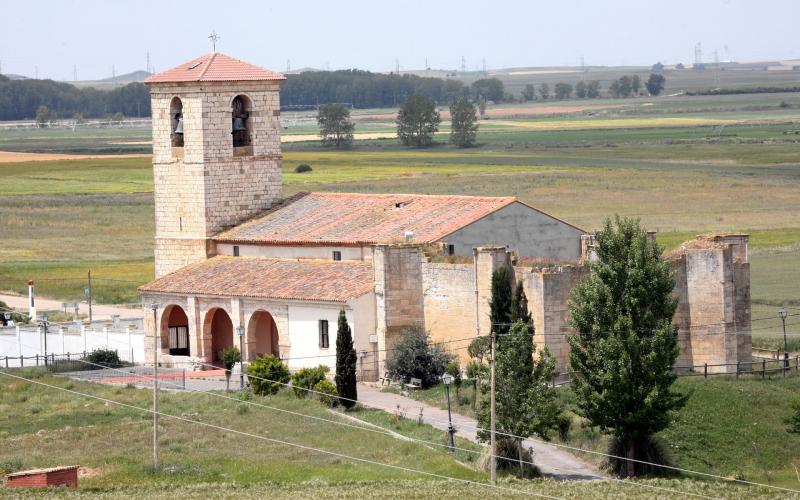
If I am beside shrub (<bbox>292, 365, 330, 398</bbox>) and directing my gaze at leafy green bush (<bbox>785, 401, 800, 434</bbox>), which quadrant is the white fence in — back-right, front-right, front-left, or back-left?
back-left

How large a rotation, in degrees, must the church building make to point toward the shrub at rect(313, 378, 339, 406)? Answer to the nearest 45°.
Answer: approximately 45° to its left

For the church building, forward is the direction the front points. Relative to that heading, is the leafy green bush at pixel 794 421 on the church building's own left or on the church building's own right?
on the church building's own left

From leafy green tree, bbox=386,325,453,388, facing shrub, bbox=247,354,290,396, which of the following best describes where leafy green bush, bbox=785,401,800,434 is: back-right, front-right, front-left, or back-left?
back-left

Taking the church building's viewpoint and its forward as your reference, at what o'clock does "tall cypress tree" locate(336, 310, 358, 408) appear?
The tall cypress tree is roughly at 10 o'clock from the church building.

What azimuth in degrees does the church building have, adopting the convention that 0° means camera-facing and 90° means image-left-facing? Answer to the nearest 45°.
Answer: approximately 45°
